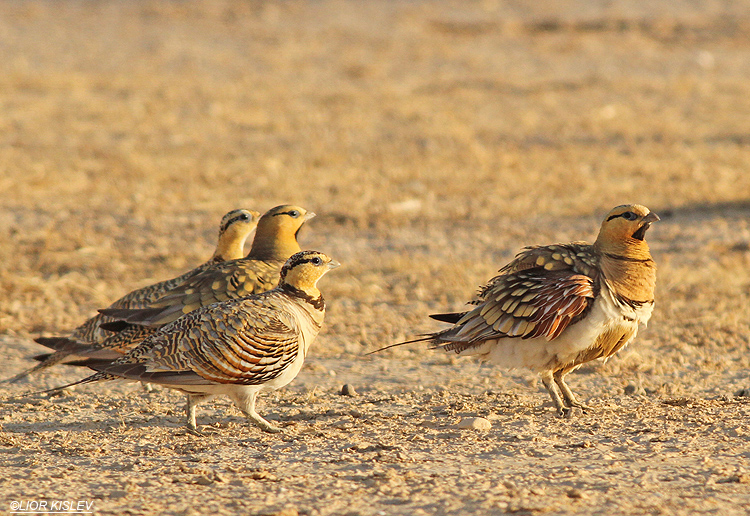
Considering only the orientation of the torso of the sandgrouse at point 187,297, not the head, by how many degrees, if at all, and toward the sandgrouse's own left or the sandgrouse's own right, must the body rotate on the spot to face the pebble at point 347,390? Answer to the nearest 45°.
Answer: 0° — it already faces it

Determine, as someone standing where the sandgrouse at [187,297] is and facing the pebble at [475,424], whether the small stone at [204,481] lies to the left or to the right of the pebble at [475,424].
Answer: right

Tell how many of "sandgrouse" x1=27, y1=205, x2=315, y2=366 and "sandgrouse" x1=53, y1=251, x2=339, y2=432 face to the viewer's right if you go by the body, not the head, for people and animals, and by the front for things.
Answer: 2

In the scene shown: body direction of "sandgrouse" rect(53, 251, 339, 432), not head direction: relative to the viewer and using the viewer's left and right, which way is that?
facing to the right of the viewer

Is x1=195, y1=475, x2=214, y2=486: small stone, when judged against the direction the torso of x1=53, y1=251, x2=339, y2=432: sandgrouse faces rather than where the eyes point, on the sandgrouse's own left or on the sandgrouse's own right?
on the sandgrouse's own right

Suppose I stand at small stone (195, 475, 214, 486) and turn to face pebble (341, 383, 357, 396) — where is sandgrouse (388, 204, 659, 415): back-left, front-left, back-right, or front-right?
front-right

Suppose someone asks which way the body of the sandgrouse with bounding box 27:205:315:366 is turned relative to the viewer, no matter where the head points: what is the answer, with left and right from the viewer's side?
facing to the right of the viewer

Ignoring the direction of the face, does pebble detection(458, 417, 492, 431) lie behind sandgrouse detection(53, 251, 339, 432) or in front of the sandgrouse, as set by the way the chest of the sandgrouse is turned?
in front

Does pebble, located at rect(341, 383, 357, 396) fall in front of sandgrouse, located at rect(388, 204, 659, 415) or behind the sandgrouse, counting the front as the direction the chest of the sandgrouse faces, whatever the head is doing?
behind

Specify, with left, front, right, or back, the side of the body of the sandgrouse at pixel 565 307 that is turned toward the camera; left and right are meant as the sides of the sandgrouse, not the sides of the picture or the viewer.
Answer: right

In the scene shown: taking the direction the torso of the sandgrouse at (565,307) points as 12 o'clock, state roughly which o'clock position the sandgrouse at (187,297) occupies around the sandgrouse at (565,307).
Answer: the sandgrouse at (187,297) is roughly at 6 o'clock from the sandgrouse at (565,307).

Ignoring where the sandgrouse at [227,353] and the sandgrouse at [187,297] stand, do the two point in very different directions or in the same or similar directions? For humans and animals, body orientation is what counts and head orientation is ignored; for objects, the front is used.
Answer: same or similar directions

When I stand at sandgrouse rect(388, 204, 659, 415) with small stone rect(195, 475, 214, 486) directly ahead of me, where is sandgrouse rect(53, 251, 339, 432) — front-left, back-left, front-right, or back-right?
front-right

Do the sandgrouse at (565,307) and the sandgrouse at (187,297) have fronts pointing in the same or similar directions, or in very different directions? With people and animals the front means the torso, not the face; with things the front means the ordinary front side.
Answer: same or similar directions

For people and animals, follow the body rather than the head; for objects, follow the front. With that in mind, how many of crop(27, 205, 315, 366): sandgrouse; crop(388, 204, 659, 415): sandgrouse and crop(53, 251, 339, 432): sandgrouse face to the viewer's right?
3

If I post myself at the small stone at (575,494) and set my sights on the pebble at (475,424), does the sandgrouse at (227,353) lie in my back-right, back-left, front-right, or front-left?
front-left
